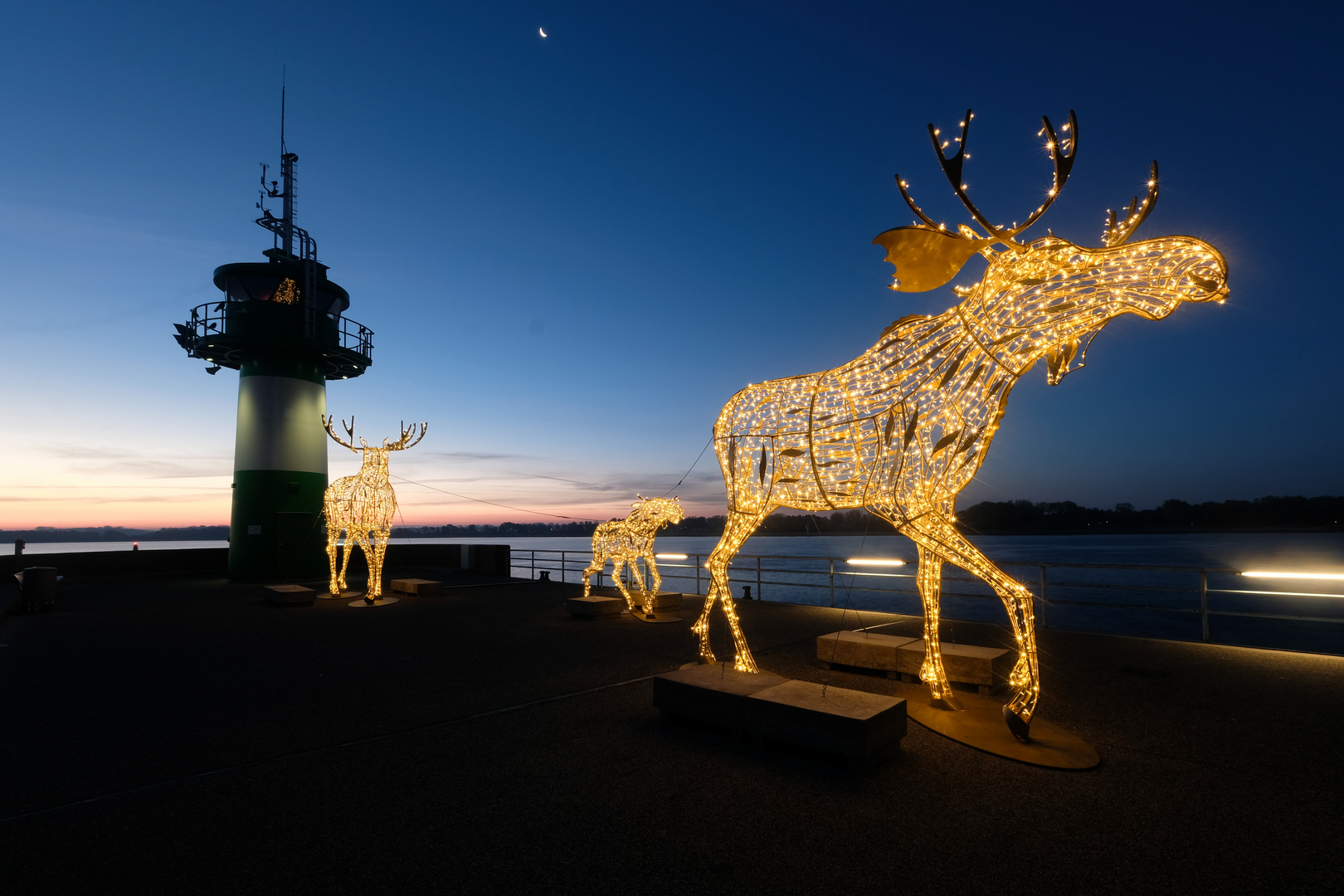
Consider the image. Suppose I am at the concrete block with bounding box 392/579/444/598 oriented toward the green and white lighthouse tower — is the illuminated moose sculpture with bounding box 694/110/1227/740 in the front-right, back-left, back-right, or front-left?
back-left

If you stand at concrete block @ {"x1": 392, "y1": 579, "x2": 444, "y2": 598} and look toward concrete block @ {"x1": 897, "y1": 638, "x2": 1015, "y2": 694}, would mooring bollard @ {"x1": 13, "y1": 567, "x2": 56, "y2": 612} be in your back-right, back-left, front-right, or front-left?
back-right

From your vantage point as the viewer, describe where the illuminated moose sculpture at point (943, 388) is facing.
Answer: facing the viewer and to the right of the viewer

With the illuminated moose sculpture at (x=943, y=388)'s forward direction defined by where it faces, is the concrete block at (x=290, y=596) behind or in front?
behind

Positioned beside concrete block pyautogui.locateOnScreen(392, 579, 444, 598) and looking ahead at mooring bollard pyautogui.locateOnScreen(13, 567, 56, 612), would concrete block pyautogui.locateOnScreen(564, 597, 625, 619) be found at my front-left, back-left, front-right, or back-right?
back-left

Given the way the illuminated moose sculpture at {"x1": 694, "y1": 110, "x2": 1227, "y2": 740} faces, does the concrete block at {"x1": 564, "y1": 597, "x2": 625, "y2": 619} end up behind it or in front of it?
behind
